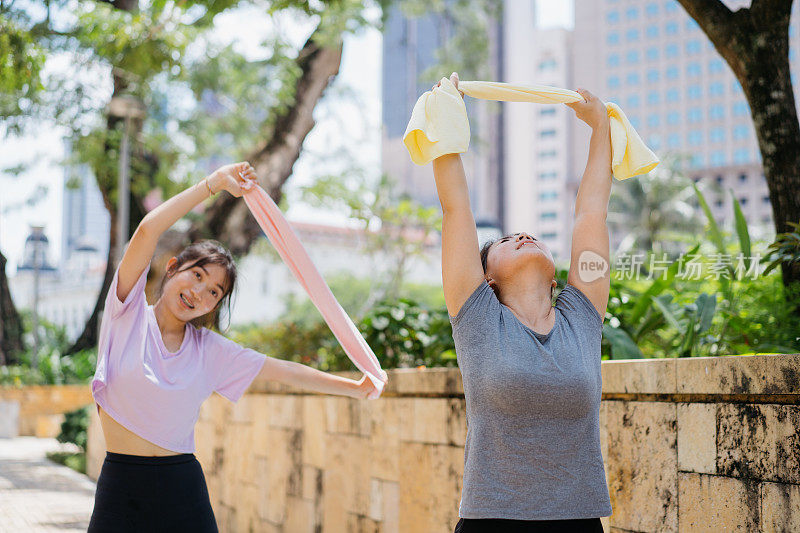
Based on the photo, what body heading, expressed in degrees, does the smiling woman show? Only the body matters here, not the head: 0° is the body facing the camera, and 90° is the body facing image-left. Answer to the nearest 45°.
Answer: approximately 0°

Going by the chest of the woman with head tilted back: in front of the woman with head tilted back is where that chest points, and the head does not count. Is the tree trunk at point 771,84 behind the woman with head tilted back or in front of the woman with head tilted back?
behind

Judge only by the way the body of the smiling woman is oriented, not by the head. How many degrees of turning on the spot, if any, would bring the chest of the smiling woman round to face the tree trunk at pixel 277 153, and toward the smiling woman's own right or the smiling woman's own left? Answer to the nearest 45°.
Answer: approximately 180°

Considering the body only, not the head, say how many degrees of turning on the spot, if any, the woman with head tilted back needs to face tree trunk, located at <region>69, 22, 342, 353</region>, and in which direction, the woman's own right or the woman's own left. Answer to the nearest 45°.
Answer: approximately 180°

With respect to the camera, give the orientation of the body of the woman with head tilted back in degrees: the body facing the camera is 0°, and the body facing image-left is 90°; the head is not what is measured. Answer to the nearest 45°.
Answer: approximately 0°

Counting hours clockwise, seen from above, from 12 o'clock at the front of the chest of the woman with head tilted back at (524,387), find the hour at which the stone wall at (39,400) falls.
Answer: The stone wall is roughly at 5 o'clock from the woman with head tilted back.

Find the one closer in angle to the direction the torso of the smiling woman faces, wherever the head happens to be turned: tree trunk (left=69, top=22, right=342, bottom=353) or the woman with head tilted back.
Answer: the woman with head tilted back

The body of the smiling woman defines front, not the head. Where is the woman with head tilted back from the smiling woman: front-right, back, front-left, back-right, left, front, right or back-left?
front-left

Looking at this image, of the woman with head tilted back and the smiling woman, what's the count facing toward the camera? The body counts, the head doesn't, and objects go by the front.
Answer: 2
